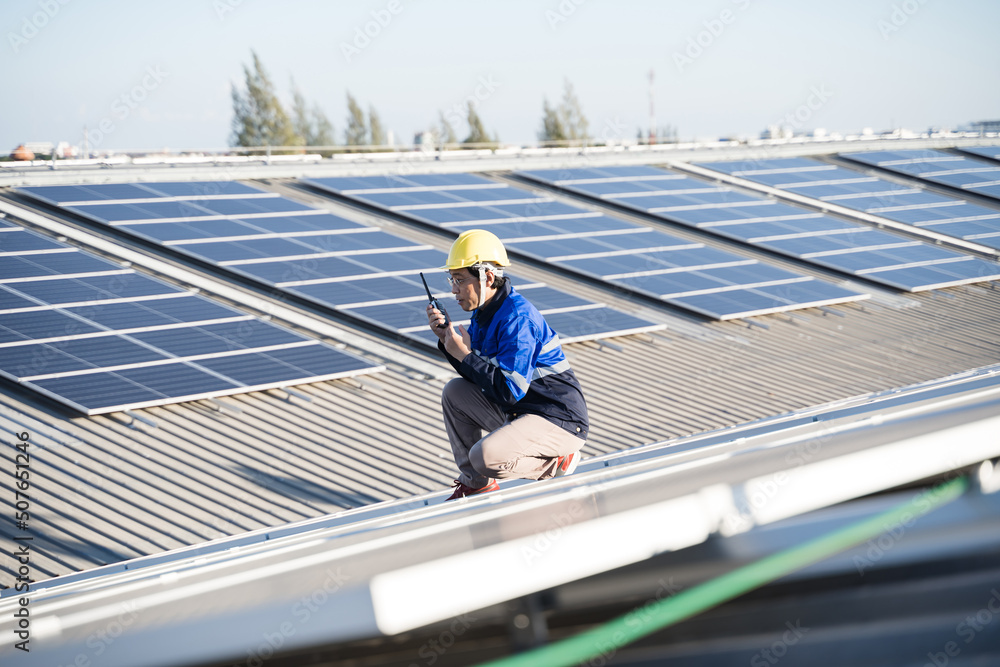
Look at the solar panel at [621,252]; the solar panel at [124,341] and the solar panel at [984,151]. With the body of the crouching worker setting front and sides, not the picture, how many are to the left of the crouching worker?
0

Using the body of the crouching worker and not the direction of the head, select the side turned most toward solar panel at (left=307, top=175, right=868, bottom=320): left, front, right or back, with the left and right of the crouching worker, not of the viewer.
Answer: right

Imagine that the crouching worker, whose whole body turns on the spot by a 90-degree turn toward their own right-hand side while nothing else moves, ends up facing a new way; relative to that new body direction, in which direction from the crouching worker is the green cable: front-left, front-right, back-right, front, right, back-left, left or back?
back

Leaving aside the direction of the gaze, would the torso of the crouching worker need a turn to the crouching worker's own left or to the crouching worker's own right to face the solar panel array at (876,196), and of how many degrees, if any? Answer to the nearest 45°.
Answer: approximately 135° to the crouching worker's own right

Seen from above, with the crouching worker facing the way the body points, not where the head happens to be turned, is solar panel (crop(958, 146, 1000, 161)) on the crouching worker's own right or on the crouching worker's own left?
on the crouching worker's own right

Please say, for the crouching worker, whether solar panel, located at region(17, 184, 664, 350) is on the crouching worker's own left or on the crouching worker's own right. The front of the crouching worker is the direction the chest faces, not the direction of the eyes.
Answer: on the crouching worker's own right

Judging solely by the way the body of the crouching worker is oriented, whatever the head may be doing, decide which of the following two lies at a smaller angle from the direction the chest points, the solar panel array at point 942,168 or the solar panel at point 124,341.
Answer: the solar panel

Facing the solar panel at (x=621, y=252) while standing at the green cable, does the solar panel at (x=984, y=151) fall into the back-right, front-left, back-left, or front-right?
front-right

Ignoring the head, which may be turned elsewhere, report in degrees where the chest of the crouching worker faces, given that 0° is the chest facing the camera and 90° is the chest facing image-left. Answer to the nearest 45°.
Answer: approximately 90°

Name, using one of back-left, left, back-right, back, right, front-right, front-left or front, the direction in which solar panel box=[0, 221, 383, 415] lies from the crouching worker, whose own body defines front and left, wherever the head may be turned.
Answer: front-right

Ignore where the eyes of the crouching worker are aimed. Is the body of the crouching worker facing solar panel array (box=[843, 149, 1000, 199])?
no
